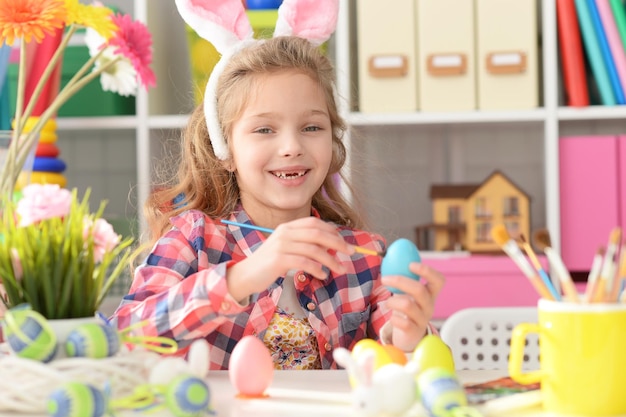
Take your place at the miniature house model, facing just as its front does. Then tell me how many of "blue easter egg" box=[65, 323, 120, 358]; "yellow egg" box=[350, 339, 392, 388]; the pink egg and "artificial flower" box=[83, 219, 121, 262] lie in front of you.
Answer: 4

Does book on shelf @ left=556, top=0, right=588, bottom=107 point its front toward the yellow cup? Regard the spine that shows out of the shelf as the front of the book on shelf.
yes

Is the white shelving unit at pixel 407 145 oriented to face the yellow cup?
yes

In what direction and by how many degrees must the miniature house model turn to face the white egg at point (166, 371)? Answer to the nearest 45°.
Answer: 0° — it already faces it

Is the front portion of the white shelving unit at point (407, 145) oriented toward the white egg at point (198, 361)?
yes

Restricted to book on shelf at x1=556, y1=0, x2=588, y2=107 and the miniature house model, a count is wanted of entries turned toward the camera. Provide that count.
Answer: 2
